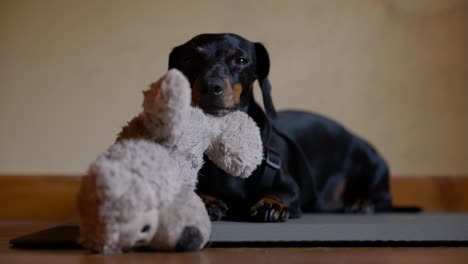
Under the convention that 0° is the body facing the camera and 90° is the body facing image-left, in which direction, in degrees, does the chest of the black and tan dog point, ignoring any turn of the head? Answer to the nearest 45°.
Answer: approximately 45°
